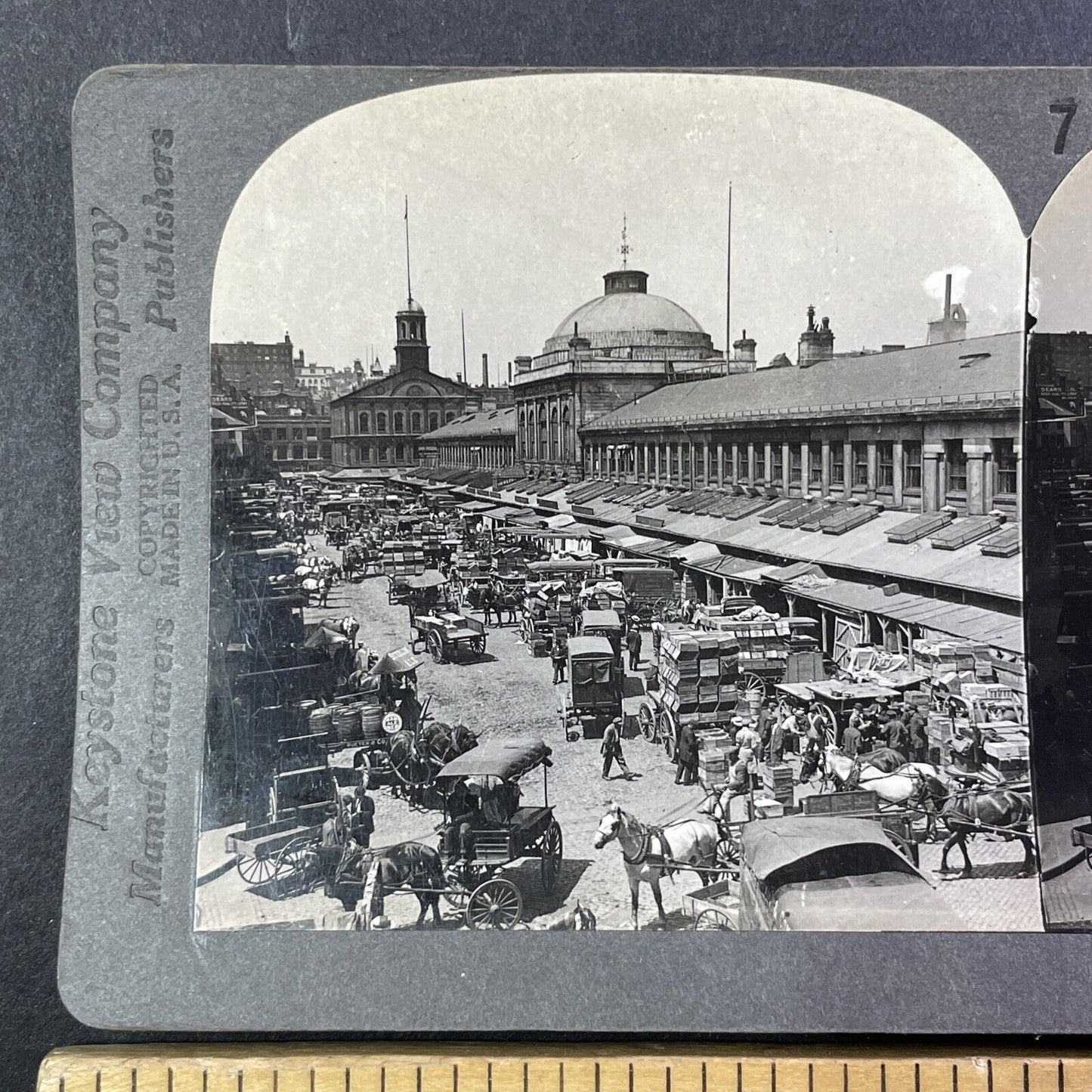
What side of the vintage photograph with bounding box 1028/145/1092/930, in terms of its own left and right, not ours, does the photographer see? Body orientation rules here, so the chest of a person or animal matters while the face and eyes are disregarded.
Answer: front
